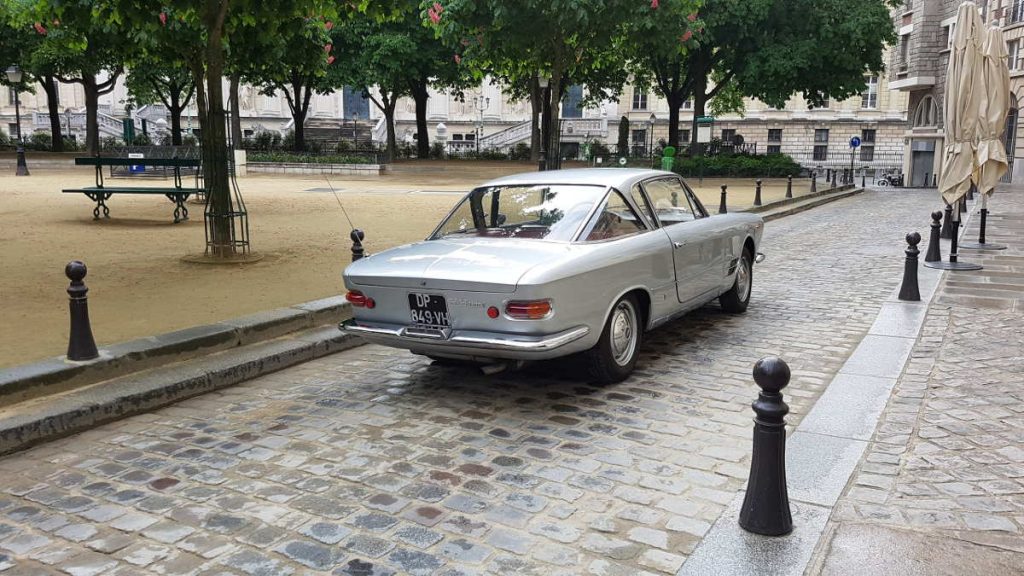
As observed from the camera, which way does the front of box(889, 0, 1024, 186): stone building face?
facing the viewer and to the left of the viewer

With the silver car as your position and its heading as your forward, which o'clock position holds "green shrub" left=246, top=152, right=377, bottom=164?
The green shrub is roughly at 10 o'clock from the silver car.

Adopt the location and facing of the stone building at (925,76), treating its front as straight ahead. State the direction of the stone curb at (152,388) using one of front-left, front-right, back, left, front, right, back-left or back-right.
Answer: front-left

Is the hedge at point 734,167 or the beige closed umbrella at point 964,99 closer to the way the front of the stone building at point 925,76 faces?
the hedge

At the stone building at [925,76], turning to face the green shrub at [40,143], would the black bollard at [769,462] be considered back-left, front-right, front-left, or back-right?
front-left

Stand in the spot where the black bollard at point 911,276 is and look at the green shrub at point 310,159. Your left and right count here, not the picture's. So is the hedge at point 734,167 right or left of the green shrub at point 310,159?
right

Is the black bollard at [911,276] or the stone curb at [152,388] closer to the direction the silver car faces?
the black bollard

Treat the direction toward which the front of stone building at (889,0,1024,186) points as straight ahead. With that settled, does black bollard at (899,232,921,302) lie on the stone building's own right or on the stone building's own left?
on the stone building's own left

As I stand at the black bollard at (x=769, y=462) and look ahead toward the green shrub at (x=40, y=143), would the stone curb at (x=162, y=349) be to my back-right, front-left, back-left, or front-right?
front-left

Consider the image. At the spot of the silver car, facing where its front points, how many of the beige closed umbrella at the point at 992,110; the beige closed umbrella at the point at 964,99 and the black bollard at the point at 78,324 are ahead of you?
2

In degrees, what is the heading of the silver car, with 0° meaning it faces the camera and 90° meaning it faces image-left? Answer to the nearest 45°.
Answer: approximately 225°

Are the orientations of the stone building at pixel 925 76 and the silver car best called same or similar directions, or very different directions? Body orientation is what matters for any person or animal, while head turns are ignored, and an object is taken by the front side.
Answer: very different directions

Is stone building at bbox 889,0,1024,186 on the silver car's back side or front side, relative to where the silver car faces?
on the front side
